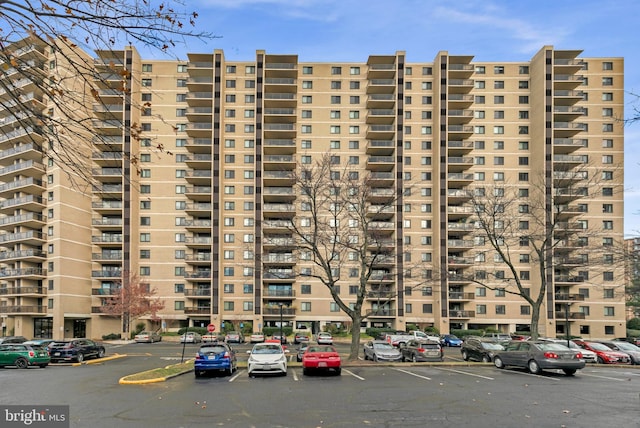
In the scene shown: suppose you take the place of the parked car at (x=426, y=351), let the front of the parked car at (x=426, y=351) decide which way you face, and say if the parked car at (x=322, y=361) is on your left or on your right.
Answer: on your left

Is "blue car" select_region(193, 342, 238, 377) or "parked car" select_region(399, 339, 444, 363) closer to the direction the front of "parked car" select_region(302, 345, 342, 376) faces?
the parked car

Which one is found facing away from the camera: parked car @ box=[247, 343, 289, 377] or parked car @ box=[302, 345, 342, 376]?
parked car @ box=[302, 345, 342, 376]

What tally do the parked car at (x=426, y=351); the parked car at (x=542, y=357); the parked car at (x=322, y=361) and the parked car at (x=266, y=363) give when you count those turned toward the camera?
1

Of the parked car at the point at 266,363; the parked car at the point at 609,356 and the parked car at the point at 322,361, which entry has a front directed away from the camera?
the parked car at the point at 322,361

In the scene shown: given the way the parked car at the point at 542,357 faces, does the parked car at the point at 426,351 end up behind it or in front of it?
in front

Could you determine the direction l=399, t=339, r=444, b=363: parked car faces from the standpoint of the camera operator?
facing away from the viewer and to the left of the viewer

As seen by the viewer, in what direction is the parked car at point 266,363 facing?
toward the camera

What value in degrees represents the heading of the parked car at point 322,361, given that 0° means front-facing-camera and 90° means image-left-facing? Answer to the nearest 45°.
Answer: approximately 180°
